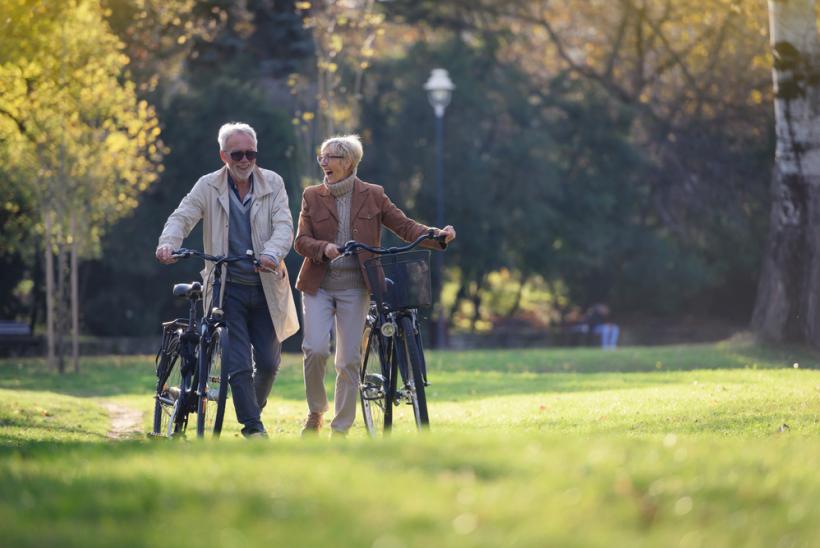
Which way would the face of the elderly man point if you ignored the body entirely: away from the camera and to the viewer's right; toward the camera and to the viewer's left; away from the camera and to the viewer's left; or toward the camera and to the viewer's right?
toward the camera and to the viewer's right

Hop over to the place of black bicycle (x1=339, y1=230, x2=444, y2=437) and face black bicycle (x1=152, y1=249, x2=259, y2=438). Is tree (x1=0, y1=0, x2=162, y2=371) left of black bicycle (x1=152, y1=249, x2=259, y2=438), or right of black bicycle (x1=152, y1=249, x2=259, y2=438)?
right

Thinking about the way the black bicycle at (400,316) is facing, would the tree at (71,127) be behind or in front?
behind

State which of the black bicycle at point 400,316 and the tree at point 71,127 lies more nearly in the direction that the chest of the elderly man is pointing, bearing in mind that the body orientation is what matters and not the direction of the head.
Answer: the black bicycle

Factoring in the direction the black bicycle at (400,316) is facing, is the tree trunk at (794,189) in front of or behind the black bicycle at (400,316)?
behind

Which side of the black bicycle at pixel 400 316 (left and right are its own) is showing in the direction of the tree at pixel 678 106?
back

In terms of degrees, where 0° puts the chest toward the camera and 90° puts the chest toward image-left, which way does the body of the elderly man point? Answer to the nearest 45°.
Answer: approximately 0°

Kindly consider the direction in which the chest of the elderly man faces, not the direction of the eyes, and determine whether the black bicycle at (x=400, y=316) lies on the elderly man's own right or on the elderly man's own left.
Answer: on the elderly man's own left

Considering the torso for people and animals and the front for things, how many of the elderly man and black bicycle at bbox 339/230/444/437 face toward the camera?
2

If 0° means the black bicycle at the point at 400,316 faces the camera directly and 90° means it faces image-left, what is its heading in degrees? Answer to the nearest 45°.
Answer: approximately 0°

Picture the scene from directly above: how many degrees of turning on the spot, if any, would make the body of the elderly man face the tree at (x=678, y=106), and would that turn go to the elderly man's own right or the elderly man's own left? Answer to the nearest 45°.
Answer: approximately 135° to the elderly man's own left

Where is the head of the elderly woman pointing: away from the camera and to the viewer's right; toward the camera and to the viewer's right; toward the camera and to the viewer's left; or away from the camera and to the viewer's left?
toward the camera and to the viewer's left

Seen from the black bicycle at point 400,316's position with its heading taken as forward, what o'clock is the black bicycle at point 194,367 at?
the black bicycle at point 194,367 is roughly at 4 o'clock from the black bicycle at point 400,316.
